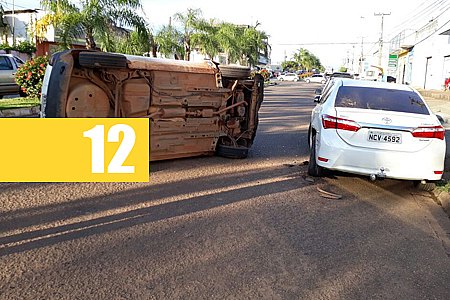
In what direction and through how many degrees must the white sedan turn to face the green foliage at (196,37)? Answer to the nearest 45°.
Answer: approximately 45° to its left

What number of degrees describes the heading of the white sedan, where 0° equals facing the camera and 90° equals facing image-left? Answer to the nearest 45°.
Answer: approximately 180°

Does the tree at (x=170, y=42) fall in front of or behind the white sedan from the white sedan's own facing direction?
in front

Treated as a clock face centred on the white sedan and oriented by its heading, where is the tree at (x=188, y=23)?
The tree is roughly at 11 o'clock from the white sedan.

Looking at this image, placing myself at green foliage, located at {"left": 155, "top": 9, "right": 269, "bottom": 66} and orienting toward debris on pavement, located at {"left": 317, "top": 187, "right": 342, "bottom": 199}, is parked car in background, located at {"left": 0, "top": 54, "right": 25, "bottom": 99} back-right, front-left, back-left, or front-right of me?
front-right

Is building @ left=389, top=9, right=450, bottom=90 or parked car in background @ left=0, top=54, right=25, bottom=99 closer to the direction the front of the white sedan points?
the building

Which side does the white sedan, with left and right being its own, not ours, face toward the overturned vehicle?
left

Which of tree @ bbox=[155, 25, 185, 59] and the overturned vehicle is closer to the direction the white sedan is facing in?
the tree

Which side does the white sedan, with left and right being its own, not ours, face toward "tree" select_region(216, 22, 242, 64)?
front

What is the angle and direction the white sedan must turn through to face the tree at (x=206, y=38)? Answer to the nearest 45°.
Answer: approximately 45° to its left

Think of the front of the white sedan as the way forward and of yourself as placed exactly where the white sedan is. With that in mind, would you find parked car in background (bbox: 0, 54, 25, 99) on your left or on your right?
on your left
